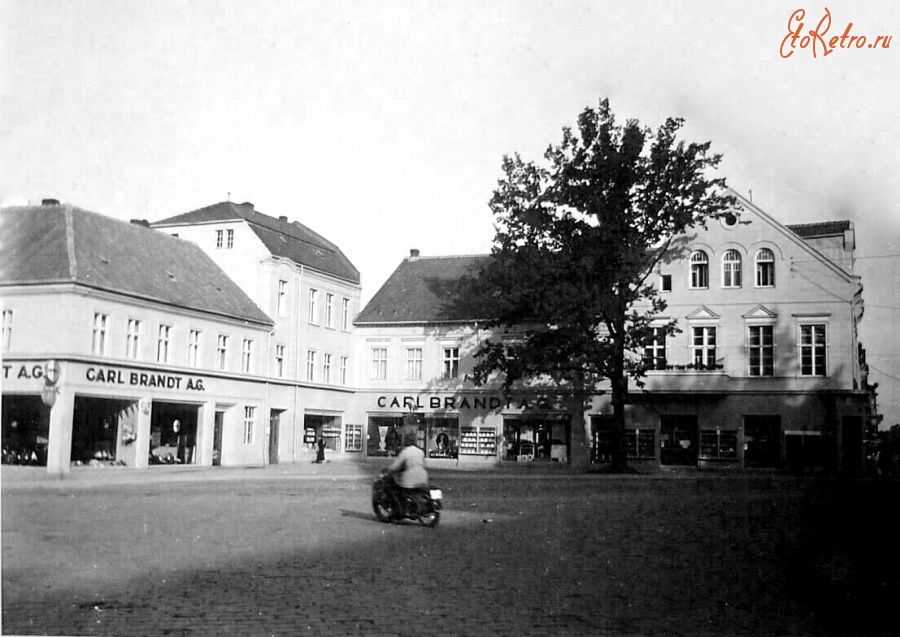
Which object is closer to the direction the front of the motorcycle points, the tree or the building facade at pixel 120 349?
the building facade

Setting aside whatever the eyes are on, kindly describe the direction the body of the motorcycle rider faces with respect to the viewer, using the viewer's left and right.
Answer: facing away from the viewer and to the left of the viewer

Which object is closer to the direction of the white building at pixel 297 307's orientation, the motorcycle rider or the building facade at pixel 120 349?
the motorcycle rider

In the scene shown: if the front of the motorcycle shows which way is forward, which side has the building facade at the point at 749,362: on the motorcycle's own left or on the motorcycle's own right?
on the motorcycle's own right

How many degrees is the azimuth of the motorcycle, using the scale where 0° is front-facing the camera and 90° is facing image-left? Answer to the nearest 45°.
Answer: approximately 135°

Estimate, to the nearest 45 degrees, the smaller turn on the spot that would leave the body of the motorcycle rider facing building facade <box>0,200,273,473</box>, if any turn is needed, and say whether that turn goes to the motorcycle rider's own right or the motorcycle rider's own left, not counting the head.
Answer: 0° — they already face it

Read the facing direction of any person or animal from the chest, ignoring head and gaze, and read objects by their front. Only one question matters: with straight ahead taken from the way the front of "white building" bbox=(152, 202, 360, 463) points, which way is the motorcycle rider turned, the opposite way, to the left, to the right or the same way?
the opposite way

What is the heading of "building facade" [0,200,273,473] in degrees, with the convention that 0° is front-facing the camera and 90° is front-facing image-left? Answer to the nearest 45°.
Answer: approximately 315°

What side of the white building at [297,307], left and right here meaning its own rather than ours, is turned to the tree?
left

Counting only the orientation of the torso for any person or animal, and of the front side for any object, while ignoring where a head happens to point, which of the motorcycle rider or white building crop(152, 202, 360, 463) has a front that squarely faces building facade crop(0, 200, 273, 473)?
the motorcycle rider
